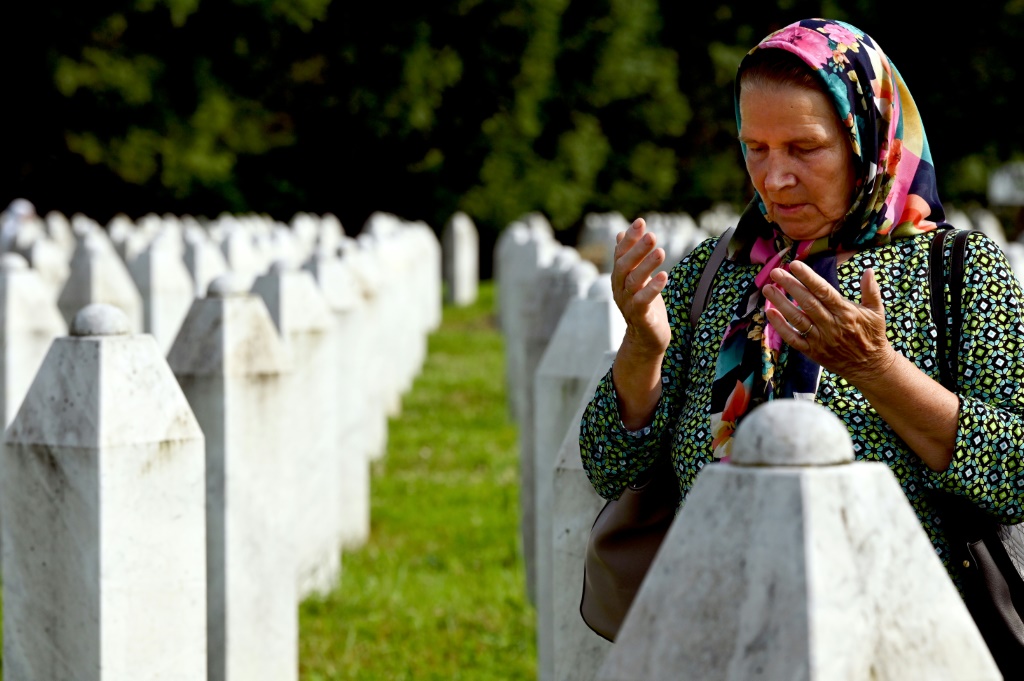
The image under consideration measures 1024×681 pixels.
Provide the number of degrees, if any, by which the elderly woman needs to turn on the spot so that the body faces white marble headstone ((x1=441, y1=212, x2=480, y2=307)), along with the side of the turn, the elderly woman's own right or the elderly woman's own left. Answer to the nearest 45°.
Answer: approximately 135° to the elderly woman's own right

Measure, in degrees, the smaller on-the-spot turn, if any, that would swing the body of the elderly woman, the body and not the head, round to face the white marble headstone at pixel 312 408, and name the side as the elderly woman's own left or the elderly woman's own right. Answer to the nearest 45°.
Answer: approximately 90° to the elderly woman's own right

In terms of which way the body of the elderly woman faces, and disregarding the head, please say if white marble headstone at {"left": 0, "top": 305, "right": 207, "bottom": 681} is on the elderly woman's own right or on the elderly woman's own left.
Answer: on the elderly woman's own right

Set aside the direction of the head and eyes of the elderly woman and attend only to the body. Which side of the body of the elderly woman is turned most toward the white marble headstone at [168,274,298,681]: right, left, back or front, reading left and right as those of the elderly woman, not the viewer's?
right

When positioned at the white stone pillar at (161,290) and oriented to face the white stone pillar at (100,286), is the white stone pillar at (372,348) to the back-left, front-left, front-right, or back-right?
back-left

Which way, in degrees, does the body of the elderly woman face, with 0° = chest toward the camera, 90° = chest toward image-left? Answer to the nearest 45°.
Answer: approximately 45°

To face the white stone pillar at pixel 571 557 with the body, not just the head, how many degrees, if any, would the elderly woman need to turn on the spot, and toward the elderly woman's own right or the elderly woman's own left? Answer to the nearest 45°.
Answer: approximately 90° to the elderly woman's own right
